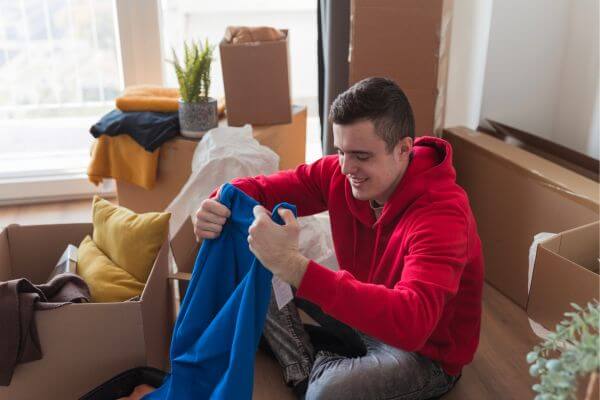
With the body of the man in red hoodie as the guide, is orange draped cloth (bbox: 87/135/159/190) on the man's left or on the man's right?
on the man's right

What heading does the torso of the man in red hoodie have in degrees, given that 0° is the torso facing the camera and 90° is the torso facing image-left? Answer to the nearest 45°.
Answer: approximately 45°

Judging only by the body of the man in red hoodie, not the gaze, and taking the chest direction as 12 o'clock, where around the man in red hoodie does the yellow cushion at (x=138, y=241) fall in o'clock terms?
The yellow cushion is roughly at 2 o'clock from the man in red hoodie.

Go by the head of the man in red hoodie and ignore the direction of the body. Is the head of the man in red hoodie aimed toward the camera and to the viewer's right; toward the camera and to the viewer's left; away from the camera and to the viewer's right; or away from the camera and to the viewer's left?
toward the camera and to the viewer's left

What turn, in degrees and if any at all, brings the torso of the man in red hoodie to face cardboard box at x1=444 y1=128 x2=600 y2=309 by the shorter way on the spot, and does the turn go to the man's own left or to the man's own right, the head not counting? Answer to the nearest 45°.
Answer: approximately 180°

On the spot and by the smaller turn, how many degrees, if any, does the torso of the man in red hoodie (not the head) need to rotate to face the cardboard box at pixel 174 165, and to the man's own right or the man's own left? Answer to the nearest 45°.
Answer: approximately 90° to the man's own right

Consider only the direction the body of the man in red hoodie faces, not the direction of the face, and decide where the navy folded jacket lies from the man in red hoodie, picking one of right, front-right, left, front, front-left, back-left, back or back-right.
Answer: right

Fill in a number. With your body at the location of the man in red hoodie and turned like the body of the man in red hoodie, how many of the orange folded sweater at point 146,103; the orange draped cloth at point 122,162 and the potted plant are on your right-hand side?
3

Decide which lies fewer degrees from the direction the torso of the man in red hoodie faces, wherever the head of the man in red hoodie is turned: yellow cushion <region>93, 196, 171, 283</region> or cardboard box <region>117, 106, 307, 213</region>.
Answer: the yellow cushion

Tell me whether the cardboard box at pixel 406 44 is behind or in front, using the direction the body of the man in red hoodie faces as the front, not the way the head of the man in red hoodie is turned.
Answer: behind

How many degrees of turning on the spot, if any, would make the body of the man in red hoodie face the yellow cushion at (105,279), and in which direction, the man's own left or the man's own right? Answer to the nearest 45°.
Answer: approximately 45° to the man's own right

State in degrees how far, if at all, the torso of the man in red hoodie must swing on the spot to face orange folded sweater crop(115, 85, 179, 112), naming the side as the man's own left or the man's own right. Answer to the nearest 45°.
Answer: approximately 90° to the man's own right

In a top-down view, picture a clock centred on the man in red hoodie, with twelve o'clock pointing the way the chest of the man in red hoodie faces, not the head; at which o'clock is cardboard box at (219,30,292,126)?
The cardboard box is roughly at 4 o'clock from the man in red hoodie.
